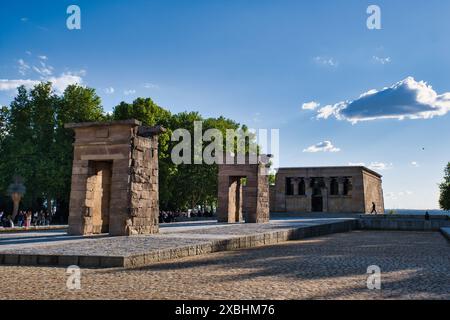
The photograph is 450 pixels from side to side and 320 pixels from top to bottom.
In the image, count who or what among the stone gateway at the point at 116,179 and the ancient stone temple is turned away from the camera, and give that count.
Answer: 0

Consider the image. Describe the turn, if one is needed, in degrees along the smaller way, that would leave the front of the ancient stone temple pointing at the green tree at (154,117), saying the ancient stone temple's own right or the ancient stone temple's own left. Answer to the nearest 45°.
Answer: approximately 45° to the ancient stone temple's own right

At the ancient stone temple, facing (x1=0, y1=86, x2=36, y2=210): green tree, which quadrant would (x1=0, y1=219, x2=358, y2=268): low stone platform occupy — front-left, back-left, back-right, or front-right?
front-left

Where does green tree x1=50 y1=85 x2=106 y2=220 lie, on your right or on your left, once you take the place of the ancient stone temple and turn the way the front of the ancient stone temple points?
on your right

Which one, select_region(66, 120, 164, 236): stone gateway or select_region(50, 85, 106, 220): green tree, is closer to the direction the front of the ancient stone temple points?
the stone gateway

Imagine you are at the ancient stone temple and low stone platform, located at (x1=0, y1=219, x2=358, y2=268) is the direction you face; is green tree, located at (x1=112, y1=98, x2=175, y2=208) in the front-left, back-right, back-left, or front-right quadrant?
front-right

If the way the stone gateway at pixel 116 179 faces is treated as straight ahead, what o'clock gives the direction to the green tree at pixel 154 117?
The green tree is roughly at 5 o'clock from the stone gateway.

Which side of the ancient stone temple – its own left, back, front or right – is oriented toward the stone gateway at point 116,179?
front

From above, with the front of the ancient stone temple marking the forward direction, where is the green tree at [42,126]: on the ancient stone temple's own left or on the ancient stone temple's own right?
on the ancient stone temple's own right

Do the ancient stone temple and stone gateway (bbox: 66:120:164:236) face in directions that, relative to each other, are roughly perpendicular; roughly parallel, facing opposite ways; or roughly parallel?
roughly parallel

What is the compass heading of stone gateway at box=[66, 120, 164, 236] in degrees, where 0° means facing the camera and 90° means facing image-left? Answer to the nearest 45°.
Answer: approximately 45°

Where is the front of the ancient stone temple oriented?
toward the camera

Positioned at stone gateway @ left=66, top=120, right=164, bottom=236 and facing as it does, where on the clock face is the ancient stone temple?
The ancient stone temple is roughly at 6 o'clock from the stone gateway.

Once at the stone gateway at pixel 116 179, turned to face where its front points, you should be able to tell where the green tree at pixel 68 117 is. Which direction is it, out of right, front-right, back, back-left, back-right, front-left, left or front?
back-right
